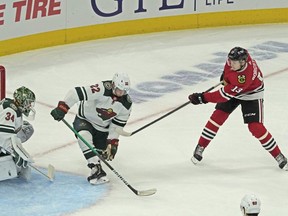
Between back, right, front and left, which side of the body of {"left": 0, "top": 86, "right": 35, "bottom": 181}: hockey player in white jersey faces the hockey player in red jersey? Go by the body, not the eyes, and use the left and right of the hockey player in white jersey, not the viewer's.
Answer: front

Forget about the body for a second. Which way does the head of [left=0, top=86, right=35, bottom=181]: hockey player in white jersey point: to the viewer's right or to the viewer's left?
to the viewer's right

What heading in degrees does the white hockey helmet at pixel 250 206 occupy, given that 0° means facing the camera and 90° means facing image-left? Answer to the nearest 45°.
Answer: approximately 135°

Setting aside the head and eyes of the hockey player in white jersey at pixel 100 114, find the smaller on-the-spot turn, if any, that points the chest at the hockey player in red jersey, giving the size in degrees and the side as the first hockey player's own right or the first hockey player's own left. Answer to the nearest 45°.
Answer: approximately 45° to the first hockey player's own left

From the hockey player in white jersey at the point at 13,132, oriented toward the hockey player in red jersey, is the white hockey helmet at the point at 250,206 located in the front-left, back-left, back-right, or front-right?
front-right

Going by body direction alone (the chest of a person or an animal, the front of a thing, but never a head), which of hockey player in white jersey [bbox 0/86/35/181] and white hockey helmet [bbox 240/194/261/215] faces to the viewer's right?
the hockey player in white jersey

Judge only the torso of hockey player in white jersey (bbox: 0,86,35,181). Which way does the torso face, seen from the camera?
to the viewer's right

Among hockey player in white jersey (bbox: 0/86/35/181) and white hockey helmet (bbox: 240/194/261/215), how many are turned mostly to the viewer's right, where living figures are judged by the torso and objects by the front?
1

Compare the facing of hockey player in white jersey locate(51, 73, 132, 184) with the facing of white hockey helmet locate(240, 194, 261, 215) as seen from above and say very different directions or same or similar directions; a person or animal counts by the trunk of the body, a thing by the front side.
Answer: very different directions

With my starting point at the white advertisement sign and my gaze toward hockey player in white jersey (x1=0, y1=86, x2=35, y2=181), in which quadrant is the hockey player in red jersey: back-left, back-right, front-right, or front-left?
front-left

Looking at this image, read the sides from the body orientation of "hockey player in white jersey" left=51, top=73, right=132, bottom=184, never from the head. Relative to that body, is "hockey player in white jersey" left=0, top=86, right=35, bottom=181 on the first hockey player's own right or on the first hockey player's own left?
on the first hockey player's own right
